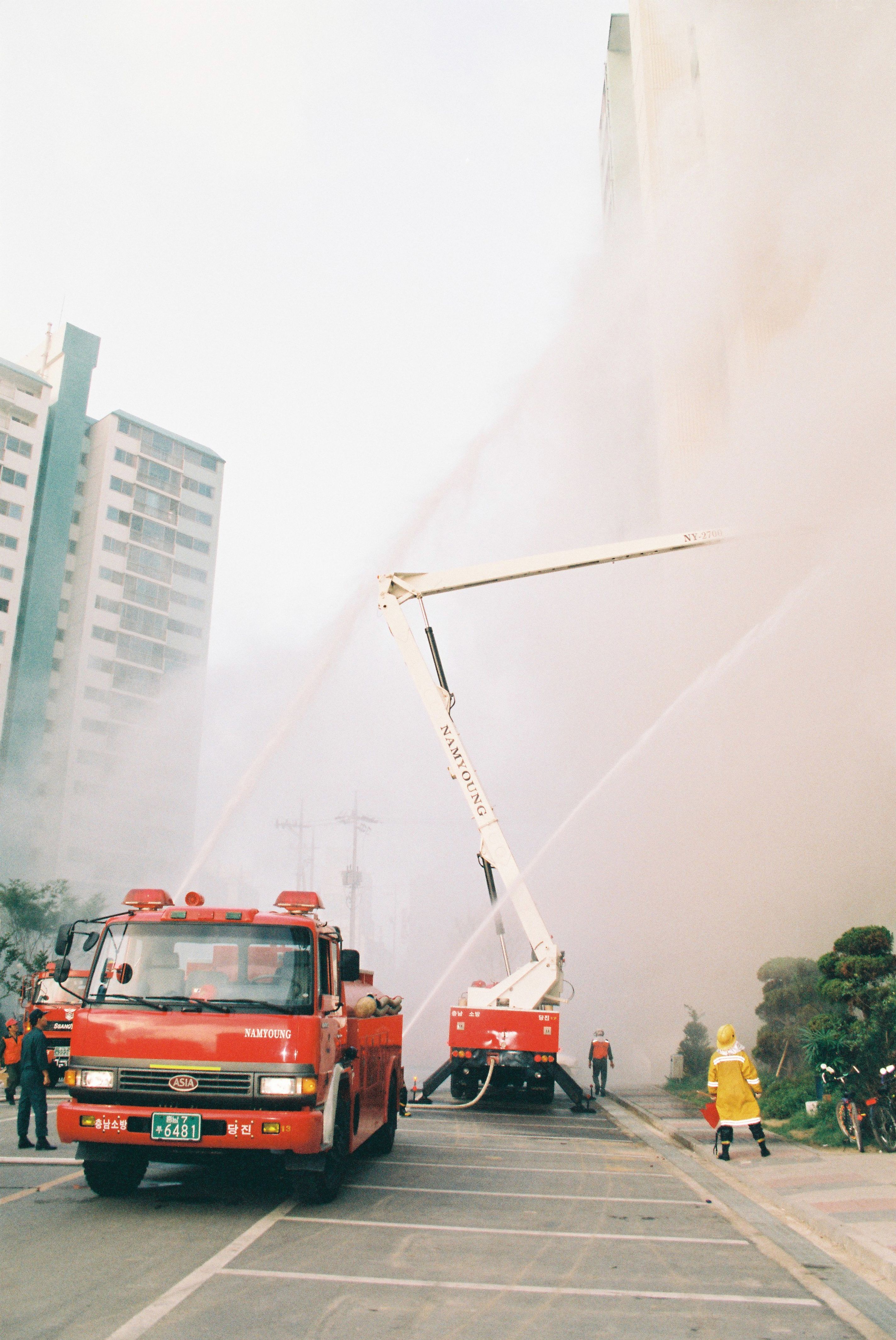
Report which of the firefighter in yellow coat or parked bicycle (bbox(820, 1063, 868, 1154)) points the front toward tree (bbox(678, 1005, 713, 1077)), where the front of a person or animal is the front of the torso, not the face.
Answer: the firefighter in yellow coat

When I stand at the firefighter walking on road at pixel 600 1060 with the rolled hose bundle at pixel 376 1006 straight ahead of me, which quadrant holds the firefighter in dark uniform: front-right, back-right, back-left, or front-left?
front-right

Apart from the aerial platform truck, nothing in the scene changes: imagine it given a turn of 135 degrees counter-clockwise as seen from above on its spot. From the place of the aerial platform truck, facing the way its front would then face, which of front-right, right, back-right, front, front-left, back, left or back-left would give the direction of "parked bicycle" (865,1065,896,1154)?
left

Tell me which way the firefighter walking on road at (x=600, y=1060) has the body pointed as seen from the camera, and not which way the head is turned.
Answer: away from the camera

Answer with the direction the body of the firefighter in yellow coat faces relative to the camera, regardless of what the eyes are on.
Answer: away from the camera

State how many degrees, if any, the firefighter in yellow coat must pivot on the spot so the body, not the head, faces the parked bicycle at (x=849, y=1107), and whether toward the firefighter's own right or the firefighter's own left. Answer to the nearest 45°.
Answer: approximately 45° to the firefighter's own right

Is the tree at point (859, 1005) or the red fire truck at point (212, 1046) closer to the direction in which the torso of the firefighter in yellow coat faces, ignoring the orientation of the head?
the tree

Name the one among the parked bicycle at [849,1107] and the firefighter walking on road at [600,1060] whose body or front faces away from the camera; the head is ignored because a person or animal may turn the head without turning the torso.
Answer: the firefighter walking on road

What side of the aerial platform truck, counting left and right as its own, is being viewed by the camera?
back

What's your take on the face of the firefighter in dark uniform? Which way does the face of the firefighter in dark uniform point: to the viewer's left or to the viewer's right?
to the viewer's right

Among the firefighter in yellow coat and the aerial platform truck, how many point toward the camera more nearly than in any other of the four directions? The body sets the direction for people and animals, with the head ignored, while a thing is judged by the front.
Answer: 0

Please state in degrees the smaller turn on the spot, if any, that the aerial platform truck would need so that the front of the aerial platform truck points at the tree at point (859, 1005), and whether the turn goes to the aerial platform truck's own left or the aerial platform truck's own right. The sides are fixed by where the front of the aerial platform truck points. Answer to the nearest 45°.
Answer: approximately 135° to the aerial platform truck's own right

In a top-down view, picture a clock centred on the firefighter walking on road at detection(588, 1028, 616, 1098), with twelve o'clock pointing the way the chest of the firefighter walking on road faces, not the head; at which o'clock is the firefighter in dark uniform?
The firefighter in dark uniform is roughly at 7 o'clock from the firefighter walking on road.
